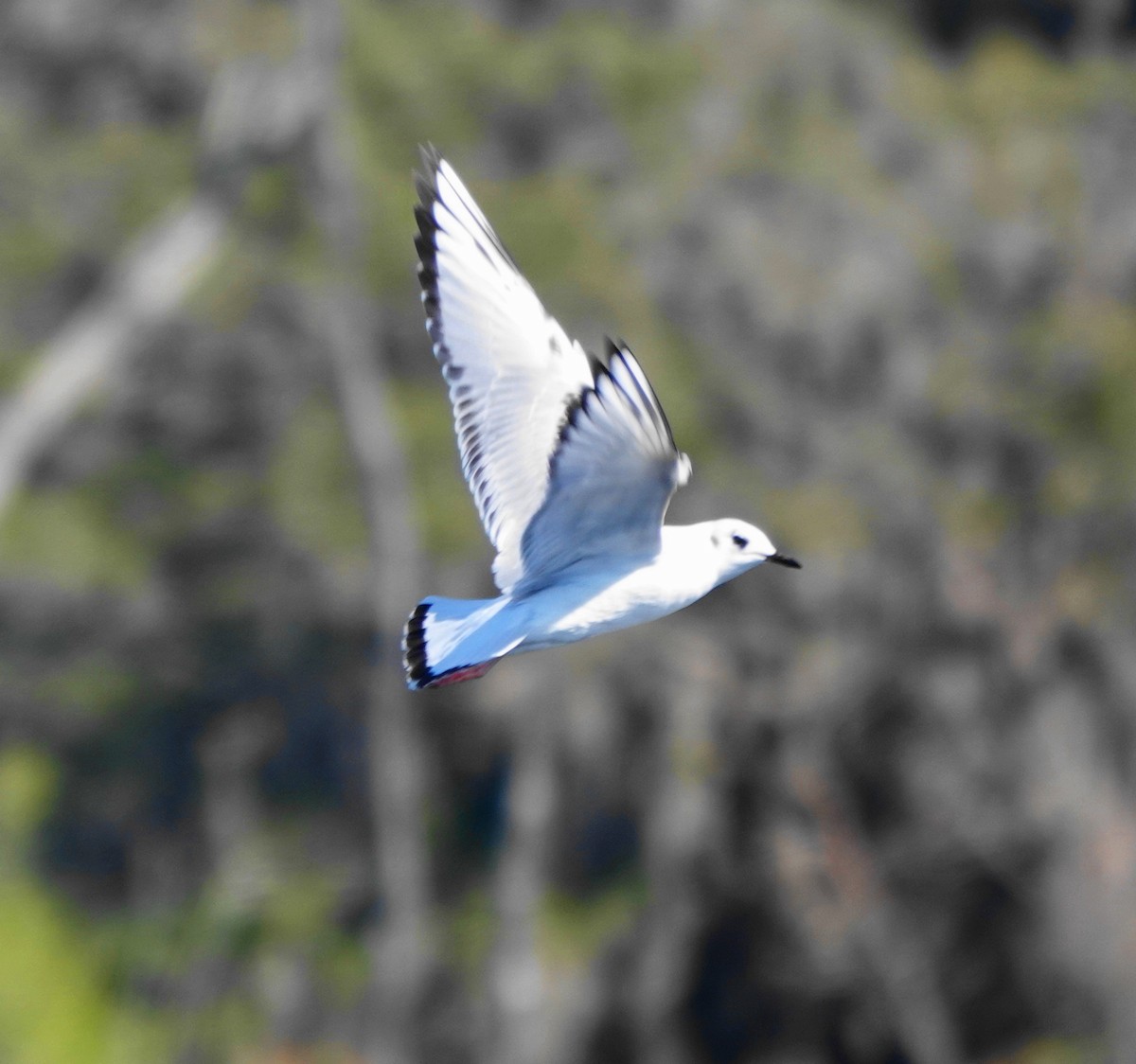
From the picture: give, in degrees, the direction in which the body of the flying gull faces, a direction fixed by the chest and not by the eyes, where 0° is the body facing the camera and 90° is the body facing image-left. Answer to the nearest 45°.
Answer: approximately 270°

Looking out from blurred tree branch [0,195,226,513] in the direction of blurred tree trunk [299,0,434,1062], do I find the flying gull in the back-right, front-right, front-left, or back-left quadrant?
front-right

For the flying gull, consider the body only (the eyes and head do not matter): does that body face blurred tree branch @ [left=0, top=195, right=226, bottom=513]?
no

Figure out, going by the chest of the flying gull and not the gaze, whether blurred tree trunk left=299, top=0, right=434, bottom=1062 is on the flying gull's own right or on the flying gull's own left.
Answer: on the flying gull's own left
